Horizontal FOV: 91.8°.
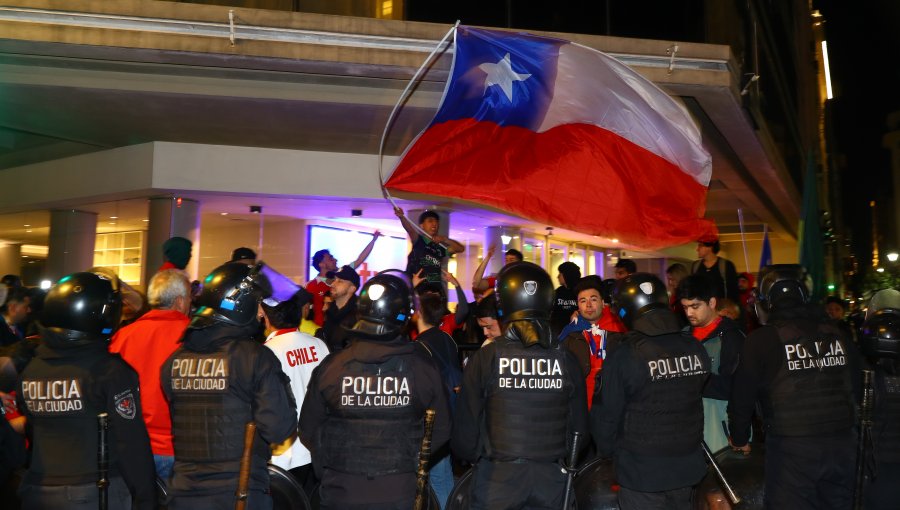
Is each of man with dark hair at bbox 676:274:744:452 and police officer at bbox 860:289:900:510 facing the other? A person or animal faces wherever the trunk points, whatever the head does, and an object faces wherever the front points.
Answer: no

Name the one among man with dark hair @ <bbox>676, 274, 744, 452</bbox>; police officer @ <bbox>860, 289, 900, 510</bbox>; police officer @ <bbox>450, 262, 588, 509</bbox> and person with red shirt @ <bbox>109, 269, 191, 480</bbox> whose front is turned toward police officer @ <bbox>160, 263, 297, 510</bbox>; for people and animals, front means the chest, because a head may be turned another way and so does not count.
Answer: the man with dark hair

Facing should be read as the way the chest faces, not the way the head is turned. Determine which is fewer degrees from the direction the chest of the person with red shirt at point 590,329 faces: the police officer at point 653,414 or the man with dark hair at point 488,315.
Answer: the police officer

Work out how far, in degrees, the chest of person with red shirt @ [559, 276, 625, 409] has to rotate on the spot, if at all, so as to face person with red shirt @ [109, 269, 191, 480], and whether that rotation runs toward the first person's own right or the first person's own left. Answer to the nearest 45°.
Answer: approximately 45° to the first person's own right

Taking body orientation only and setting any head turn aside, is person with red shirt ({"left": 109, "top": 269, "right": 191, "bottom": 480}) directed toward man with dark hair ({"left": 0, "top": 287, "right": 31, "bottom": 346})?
no

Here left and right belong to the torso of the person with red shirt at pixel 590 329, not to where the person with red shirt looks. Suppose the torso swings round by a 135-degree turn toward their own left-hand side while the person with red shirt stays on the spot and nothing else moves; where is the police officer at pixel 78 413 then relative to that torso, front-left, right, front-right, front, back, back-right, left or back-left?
back

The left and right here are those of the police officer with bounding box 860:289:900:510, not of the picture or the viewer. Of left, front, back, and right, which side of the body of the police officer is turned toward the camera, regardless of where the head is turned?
back

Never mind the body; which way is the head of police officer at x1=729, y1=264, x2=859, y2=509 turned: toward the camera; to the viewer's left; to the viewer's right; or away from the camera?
away from the camera

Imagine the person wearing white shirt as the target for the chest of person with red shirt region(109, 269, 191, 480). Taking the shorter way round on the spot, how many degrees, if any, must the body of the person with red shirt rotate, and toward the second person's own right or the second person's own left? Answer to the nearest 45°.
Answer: approximately 45° to the second person's own right

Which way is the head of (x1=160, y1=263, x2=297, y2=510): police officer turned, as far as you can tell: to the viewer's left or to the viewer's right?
to the viewer's right

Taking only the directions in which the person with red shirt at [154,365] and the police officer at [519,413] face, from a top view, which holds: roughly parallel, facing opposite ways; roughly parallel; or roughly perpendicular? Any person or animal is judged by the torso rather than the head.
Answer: roughly parallel

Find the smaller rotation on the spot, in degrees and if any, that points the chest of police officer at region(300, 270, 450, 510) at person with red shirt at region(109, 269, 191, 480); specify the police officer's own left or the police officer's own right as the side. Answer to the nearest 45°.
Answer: approximately 45° to the police officer's own left

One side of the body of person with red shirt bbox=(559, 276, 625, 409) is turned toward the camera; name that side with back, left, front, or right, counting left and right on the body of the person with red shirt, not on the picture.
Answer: front

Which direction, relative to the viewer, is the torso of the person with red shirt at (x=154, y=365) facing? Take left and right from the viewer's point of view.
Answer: facing away from the viewer and to the right of the viewer

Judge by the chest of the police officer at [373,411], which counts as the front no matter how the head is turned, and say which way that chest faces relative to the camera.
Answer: away from the camera

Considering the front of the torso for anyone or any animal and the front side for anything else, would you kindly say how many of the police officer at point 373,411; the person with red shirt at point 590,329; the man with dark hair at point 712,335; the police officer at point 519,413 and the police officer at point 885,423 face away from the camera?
3

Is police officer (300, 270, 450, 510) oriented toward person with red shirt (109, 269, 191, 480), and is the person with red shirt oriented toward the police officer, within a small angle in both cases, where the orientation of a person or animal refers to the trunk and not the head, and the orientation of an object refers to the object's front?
no

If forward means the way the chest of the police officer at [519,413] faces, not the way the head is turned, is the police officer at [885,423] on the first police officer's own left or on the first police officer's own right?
on the first police officer's own right
